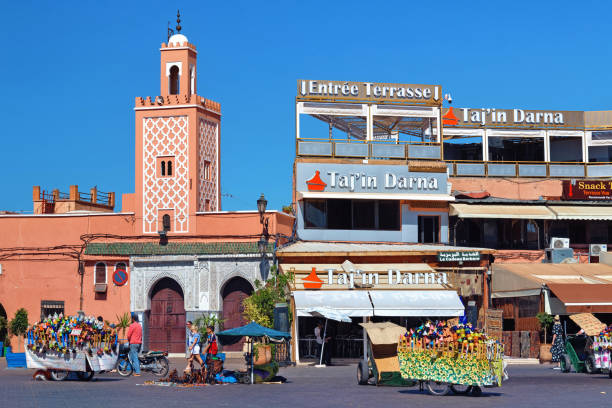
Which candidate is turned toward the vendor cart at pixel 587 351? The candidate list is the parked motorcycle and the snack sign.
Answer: the snack sign

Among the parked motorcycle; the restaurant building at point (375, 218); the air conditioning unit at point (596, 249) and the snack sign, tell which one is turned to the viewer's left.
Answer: the parked motorcycle

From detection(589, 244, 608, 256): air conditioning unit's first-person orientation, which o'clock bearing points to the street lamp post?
The street lamp post is roughly at 2 o'clock from the air conditioning unit.

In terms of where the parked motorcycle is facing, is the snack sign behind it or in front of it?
behind

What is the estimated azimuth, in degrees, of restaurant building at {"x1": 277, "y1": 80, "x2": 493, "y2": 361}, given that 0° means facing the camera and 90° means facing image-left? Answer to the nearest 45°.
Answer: approximately 0°

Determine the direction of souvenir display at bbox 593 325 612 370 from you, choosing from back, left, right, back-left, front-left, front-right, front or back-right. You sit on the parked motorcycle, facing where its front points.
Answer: back

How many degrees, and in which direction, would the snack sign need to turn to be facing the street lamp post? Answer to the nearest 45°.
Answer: approximately 45° to its right
